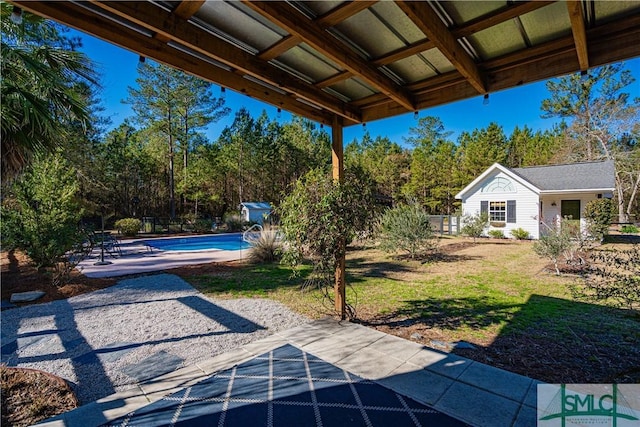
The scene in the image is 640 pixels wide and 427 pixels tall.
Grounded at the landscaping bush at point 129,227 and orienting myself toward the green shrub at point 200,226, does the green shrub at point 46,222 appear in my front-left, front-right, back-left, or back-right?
back-right

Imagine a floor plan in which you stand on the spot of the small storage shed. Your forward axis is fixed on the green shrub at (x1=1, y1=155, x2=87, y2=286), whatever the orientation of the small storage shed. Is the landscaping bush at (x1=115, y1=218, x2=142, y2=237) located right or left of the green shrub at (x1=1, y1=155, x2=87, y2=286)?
right

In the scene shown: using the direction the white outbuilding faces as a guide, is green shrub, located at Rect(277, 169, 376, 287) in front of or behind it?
in front

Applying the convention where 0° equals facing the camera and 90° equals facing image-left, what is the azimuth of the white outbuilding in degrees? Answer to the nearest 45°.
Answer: approximately 0°

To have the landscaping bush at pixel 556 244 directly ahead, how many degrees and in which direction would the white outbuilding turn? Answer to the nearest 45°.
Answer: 0° — it already faces it

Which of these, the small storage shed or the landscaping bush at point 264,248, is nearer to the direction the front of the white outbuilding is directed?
the landscaping bush

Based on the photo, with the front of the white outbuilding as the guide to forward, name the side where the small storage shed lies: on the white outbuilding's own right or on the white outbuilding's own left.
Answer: on the white outbuilding's own right

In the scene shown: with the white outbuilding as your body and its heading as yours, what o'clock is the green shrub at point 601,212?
The green shrub is roughly at 10 o'clock from the white outbuilding.

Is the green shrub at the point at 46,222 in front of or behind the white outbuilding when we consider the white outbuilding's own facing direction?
in front

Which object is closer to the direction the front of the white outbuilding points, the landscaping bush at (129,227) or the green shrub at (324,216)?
the green shrub

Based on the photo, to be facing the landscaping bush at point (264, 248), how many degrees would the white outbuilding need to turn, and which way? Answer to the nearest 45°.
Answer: approximately 45° to its right

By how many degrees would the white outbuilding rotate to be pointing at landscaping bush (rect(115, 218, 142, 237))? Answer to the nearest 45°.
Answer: approximately 45° to its right
